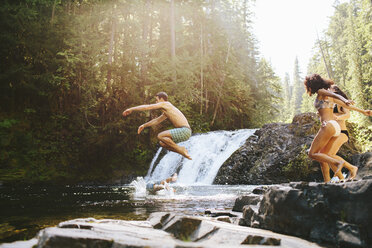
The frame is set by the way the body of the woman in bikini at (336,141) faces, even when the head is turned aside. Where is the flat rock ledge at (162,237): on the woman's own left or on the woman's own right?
on the woman's own left

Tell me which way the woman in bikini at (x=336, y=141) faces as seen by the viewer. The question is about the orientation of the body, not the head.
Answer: to the viewer's left

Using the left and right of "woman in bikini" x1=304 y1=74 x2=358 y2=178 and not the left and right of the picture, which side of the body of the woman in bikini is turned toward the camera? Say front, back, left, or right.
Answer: left

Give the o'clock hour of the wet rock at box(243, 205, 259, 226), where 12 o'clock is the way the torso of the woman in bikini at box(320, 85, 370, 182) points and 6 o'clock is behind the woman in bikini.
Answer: The wet rock is roughly at 10 o'clock from the woman in bikini.

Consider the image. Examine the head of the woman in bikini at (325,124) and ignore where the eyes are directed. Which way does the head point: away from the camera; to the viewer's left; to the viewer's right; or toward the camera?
to the viewer's left

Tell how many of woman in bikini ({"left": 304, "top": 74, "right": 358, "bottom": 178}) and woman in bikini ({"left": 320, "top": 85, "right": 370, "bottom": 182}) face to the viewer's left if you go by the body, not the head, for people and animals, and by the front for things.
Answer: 2

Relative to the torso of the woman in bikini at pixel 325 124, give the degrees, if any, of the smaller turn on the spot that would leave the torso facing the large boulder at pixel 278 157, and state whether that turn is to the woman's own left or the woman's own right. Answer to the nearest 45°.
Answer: approximately 90° to the woman's own right

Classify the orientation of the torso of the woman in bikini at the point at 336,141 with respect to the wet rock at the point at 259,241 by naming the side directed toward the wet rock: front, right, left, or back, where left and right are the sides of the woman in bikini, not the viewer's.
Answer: left

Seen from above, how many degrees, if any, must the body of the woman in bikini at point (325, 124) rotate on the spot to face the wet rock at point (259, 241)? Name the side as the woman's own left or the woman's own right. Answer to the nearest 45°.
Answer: approximately 90° to the woman's own left
